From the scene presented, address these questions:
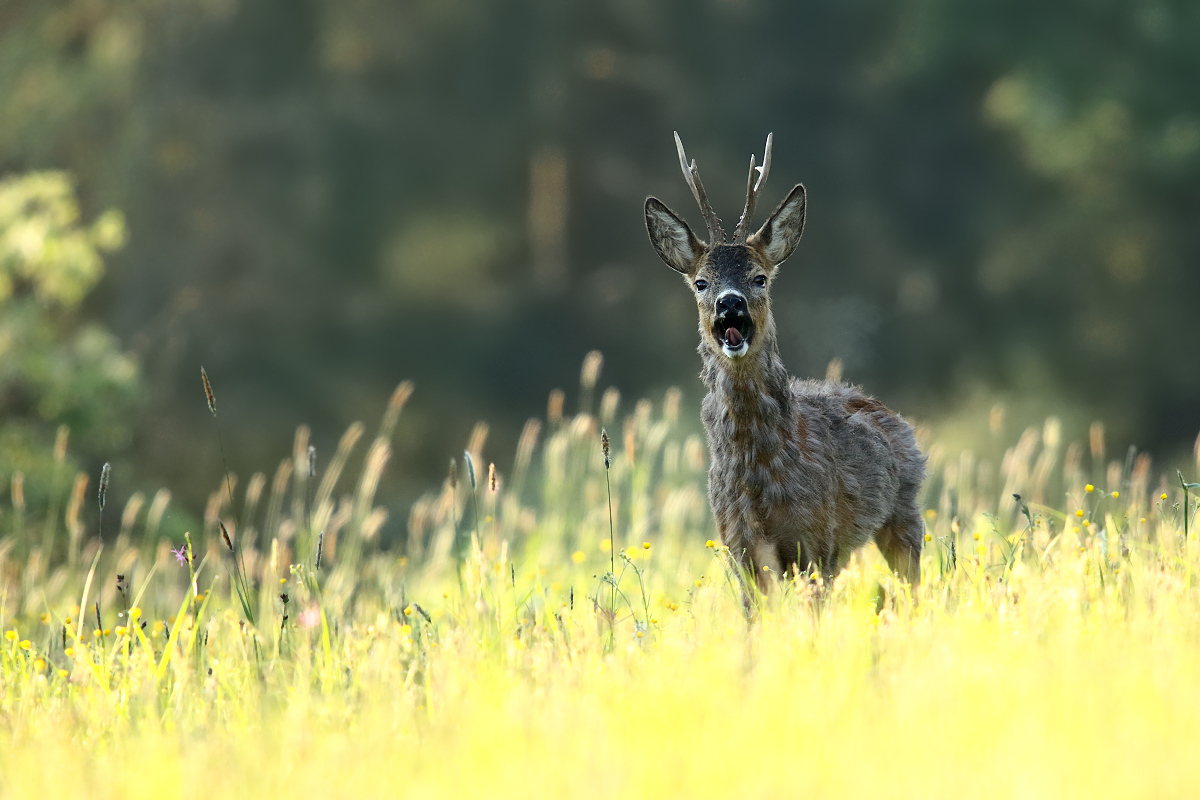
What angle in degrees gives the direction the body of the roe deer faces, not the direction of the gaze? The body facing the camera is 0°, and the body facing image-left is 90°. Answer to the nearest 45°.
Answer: approximately 45°

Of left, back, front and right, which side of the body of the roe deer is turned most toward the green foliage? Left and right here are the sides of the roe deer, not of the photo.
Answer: right
